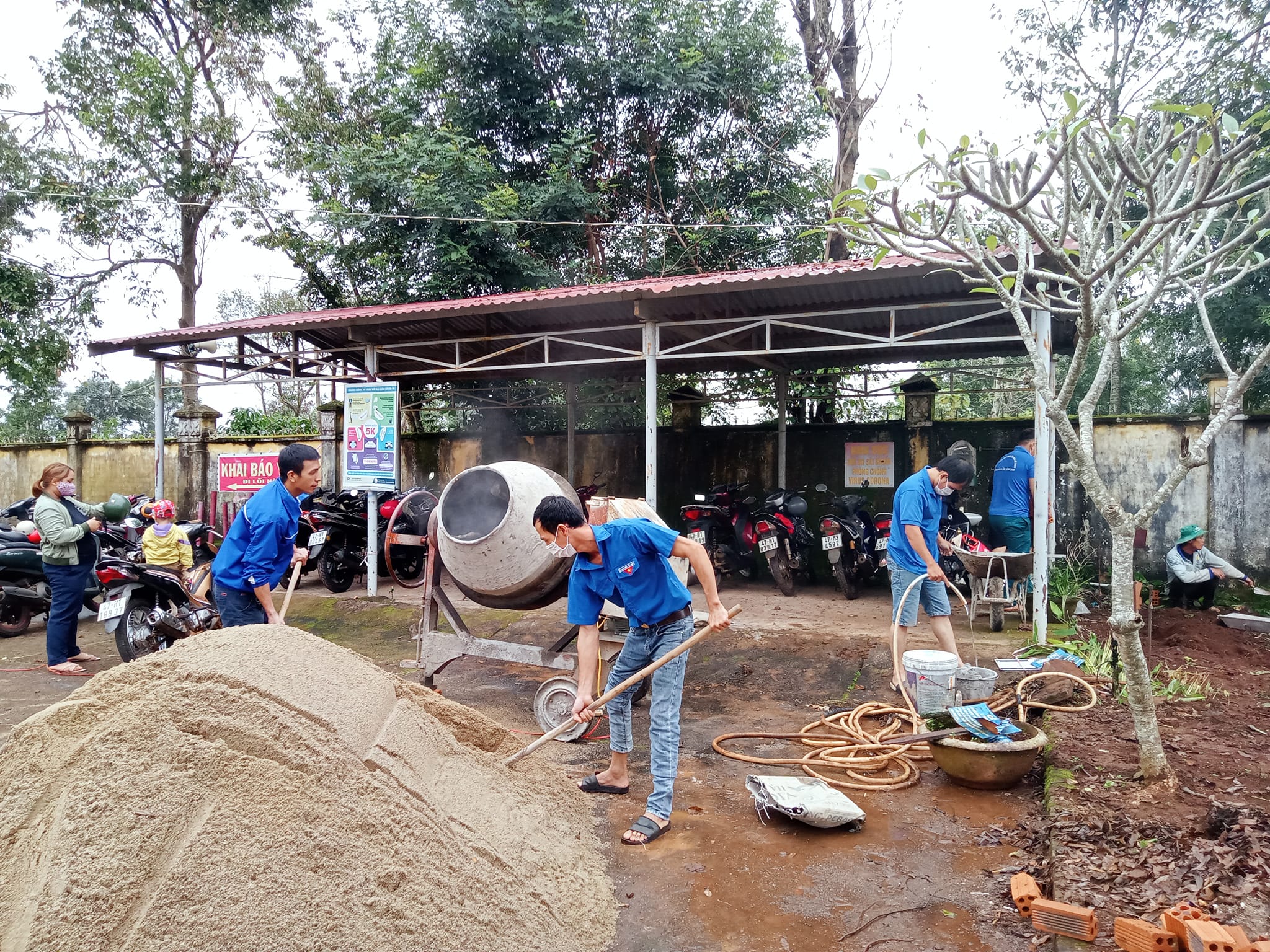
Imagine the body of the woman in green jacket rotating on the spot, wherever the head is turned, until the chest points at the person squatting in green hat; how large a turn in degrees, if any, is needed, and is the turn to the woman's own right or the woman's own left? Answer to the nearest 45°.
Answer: approximately 45° to the woman's own right

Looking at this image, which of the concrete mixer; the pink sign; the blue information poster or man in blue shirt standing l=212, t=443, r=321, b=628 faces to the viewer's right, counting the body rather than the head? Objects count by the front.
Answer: the man in blue shirt standing

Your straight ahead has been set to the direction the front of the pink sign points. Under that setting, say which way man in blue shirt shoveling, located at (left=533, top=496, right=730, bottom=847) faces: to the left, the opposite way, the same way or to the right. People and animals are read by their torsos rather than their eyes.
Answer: to the right

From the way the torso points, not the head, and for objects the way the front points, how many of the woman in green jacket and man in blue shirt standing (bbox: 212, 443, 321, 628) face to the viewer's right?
2

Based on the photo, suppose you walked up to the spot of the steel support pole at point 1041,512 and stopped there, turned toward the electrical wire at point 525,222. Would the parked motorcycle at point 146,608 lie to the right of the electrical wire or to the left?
left

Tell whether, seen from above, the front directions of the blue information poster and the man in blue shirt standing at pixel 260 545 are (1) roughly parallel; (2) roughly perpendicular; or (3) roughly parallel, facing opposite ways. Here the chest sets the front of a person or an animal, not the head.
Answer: roughly perpendicular

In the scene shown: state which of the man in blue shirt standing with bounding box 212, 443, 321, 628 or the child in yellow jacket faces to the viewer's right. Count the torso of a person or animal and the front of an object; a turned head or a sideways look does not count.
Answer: the man in blue shirt standing

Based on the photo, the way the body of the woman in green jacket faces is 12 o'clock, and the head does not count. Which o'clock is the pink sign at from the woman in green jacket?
The pink sign is roughly at 10 o'clock from the woman in green jacket.

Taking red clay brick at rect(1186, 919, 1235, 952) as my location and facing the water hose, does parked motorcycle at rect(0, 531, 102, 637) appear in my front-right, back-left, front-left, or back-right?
front-left

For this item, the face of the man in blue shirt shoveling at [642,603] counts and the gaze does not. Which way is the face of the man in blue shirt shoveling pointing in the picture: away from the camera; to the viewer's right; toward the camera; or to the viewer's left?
to the viewer's left

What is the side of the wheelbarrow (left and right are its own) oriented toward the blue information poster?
right

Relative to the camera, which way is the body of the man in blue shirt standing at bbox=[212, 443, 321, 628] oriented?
to the viewer's right

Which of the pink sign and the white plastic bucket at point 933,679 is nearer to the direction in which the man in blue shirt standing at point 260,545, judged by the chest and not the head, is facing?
the white plastic bucket

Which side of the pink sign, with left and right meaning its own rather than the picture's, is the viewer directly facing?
front

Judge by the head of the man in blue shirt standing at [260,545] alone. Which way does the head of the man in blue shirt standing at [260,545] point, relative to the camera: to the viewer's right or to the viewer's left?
to the viewer's right

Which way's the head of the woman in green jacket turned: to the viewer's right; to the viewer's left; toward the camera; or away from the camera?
to the viewer's right
